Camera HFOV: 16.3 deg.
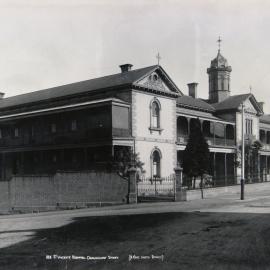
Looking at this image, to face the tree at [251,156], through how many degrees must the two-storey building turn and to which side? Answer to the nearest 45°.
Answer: approximately 90° to its left

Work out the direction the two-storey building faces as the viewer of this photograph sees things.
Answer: facing the viewer and to the right of the viewer

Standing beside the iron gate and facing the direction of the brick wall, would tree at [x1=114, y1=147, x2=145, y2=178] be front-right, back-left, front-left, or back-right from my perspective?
front-right

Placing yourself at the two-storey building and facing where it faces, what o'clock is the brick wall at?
The brick wall is roughly at 2 o'clock from the two-storey building.

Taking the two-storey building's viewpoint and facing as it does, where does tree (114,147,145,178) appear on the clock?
The tree is roughly at 1 o'clock from the two-storey building.
